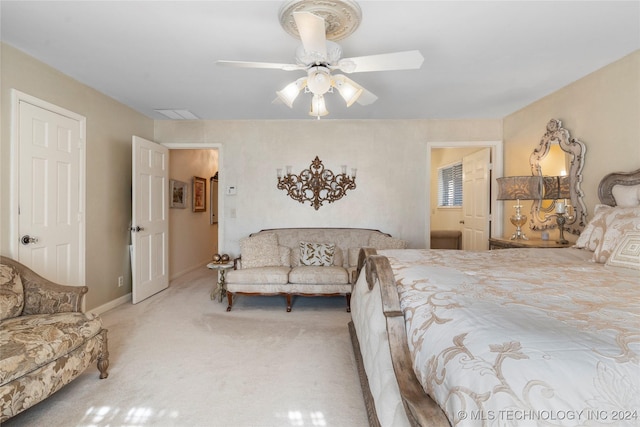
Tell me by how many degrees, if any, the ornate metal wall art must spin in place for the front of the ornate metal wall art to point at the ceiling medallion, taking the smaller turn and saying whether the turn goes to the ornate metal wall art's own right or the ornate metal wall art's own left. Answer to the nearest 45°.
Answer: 0° — it already faces it

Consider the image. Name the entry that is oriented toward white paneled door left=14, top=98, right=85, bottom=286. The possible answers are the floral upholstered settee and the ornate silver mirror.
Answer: the ornate silver mirror

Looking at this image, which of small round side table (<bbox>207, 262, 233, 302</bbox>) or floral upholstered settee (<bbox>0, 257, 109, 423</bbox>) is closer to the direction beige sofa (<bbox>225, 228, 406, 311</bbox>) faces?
the floral upholstered settee

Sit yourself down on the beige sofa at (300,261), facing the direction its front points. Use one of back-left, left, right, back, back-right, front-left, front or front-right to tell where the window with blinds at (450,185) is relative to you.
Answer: back-left

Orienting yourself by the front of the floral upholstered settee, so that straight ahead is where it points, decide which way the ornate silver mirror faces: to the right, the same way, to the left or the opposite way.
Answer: the opposite way

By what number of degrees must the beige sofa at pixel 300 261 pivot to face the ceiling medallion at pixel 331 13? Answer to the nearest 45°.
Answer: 0° — it already faces it

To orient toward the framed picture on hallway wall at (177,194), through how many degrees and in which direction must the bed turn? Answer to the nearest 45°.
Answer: approximately 90° to its right

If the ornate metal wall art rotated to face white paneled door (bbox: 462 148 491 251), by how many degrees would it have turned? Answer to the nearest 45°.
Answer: approximately 90° to its left

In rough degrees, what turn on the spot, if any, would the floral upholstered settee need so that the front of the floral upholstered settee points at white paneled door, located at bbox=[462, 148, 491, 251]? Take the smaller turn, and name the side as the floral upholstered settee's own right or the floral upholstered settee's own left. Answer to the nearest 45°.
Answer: approximately 45° to the floral upholstered settee's own left

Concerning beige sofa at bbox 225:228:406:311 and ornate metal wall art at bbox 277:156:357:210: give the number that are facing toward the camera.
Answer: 2

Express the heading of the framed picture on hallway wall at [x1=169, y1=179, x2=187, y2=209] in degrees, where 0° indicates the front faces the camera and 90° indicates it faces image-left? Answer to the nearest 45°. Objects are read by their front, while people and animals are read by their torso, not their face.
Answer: approximately 315°

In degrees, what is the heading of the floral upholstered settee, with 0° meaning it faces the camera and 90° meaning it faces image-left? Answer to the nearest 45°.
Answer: approximately 315°

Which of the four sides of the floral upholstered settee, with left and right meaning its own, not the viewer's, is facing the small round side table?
left
